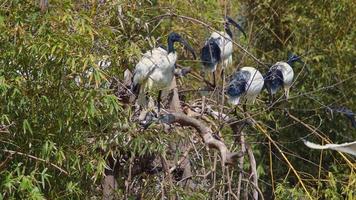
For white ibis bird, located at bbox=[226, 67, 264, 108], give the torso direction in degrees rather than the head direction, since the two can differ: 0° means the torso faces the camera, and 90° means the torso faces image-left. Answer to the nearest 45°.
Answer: approximately 270°

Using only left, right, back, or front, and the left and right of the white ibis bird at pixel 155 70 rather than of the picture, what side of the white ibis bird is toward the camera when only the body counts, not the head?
right

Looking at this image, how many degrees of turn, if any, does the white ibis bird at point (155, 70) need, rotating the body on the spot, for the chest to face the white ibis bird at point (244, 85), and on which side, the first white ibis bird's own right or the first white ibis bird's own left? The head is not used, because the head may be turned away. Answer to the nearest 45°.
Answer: approximately 45° to the first white ibis bird's own left

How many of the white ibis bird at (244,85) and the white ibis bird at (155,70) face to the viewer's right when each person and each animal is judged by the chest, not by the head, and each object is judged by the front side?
2

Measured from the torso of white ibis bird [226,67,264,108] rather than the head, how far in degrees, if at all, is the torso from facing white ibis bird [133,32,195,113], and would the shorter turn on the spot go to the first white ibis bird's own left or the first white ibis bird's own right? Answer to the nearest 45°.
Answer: approximately 135° to the first white ibis bird's own right
